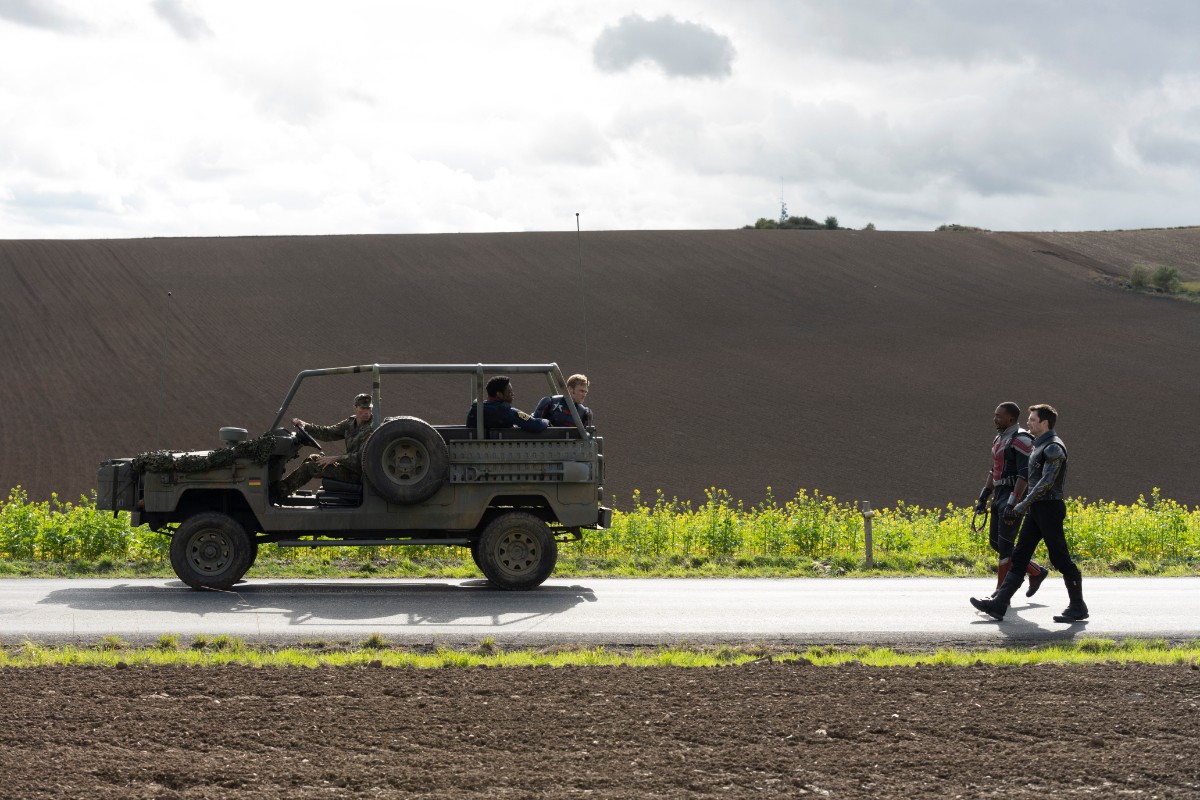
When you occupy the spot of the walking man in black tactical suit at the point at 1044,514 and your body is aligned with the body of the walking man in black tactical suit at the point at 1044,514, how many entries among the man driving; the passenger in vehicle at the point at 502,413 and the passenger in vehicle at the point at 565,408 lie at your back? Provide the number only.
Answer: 0

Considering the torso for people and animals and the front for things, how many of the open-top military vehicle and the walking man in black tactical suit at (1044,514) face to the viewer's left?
2

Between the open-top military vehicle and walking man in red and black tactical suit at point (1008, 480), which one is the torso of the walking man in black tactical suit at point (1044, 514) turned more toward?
the open-top military vehicle

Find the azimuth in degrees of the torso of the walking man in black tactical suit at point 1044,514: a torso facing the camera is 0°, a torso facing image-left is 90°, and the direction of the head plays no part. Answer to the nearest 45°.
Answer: approximately 90°

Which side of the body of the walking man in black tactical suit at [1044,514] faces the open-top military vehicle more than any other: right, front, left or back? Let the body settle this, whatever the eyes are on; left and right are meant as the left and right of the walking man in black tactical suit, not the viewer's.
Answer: front

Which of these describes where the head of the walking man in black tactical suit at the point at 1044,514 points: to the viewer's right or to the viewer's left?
to the viewer's left

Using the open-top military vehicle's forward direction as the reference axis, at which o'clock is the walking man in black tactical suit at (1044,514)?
The walking man in black tactical suit is roughly at 7 o'clock from the open-top military vehicle.

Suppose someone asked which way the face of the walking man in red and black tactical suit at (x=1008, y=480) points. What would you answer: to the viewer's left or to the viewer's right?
to the viewer's left

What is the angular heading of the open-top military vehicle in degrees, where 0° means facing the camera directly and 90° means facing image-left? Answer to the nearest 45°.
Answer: approximately 90°

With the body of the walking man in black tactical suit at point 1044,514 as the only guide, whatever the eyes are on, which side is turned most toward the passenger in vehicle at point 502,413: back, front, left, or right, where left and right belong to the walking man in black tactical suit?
front

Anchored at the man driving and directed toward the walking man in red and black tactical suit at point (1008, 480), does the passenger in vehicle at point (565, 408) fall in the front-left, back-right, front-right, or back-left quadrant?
front-left
